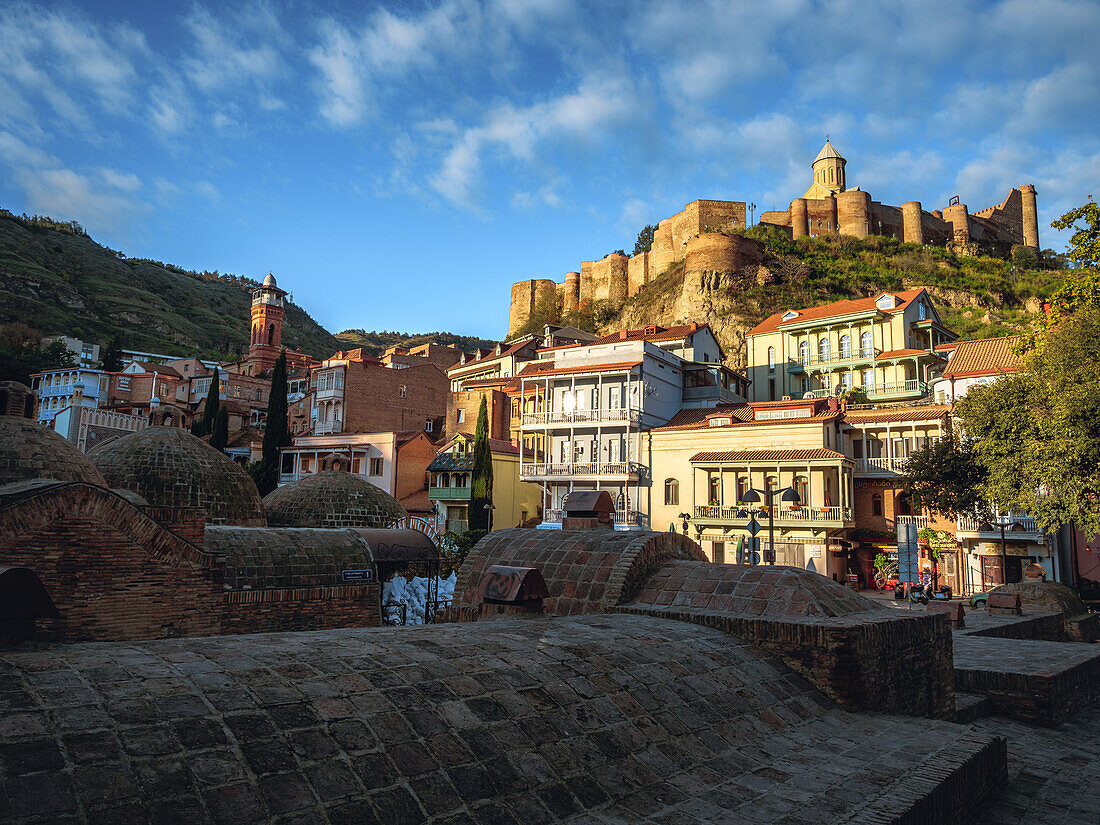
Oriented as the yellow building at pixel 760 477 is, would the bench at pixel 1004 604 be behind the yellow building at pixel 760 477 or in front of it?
in front

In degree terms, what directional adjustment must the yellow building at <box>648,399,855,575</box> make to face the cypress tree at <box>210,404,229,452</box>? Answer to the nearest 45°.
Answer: approximately 90° to its right

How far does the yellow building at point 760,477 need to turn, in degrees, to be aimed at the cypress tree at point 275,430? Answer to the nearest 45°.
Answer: approximately 90° to its right

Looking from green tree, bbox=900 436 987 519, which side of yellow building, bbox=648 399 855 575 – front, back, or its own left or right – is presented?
left

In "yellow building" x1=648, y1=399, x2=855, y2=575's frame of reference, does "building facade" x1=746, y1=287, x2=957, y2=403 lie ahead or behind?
behind

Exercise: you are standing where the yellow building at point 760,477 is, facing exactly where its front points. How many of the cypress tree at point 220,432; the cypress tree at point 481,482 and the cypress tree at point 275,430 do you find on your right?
3

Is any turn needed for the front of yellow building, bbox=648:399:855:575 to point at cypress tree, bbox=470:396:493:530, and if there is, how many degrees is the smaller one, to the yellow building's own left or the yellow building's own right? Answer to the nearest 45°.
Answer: approximately 90° to the yellow building's own right

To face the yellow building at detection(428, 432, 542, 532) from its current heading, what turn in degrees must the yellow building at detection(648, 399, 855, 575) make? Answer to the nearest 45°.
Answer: approximately 90° to its right

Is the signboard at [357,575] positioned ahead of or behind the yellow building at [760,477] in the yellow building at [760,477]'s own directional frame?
ahead

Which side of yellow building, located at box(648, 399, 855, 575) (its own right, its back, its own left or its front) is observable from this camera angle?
front

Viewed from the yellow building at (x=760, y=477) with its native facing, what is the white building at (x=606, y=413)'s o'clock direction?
The white building is roughly at 4 o'clock from the yellow building.

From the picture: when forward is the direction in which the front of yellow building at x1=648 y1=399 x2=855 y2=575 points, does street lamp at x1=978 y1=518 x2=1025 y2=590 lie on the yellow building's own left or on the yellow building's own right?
on the yellow building's own left
